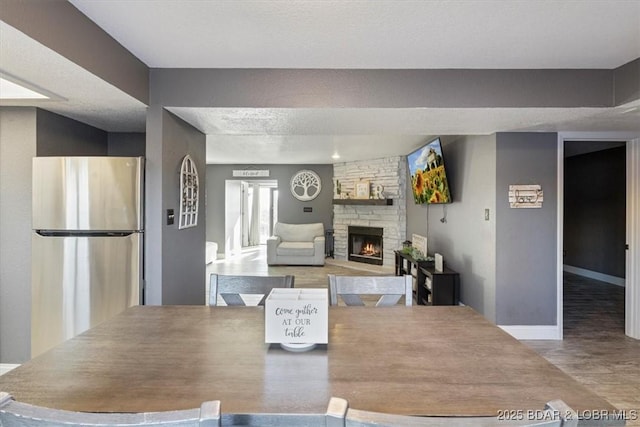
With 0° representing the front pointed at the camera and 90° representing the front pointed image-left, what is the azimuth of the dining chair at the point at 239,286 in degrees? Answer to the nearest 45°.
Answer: approximately 0°

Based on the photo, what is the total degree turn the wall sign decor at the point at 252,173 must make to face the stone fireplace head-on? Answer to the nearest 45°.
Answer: approximately 45° to its left

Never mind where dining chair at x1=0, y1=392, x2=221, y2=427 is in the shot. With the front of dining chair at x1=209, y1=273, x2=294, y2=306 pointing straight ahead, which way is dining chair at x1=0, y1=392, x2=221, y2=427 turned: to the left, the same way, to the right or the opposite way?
the opposite way

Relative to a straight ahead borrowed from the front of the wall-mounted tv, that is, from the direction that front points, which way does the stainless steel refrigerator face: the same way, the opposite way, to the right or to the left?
to the left

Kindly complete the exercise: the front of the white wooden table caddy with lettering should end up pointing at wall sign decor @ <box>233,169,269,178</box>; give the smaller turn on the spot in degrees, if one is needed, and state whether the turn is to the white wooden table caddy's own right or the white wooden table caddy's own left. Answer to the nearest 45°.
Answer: approximately 180°

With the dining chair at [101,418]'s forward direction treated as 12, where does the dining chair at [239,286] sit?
the dining chair at [239,286] is roughly at 1 o'clock from the dining chair at [101,418].

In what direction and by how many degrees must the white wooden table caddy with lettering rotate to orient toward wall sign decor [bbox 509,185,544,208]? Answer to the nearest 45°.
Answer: approximately 135° to its left

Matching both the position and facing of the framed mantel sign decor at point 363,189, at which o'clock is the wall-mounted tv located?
The wall-mounted tv is roughly at 10 o'clock from the framed mantel sign decor.

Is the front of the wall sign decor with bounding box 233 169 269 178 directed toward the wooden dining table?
yes

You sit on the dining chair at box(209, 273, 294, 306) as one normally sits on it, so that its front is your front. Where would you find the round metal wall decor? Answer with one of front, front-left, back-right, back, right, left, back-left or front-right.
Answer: back

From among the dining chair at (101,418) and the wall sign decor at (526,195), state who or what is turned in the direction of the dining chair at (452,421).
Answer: the wall sign decor

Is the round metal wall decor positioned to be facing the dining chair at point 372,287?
yes

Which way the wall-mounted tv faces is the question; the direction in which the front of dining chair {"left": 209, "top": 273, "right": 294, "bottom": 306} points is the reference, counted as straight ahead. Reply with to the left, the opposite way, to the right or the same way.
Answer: to the right

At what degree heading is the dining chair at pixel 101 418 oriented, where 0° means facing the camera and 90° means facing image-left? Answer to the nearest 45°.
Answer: approximately 180°
